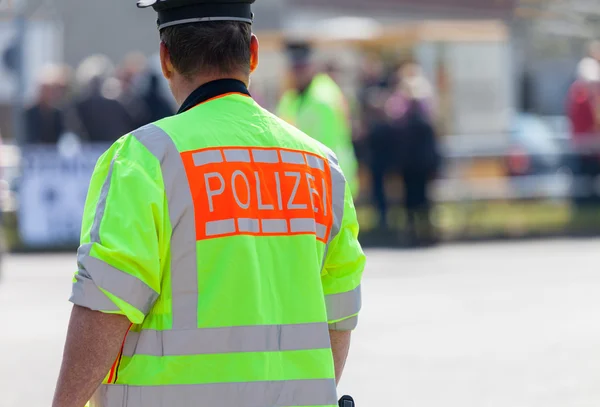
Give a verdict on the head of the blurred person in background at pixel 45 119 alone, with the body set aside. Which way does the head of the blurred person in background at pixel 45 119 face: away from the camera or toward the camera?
toward the camera

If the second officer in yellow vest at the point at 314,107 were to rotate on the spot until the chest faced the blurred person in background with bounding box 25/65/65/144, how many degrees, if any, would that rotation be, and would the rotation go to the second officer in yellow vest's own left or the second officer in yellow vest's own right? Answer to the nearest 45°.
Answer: approximately 90° to the second officer in yellow vest's own right

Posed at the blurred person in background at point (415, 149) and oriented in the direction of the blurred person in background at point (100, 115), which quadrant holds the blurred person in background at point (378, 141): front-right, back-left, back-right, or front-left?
front-right

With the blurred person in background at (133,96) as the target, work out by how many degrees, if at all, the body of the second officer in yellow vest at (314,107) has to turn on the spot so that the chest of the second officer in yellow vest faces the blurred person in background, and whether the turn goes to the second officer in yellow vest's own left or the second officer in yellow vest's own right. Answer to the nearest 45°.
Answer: approximately 90° to the second officer in yellow vest's own right

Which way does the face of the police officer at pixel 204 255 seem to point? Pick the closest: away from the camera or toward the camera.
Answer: away from the camera

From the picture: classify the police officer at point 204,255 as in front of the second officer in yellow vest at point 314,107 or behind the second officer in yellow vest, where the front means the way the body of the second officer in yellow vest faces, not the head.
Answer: in front

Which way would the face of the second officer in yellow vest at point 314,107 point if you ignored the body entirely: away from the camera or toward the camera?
toward the camera

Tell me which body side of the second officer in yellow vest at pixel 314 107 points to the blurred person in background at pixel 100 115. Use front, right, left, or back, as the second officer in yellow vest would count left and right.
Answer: right
